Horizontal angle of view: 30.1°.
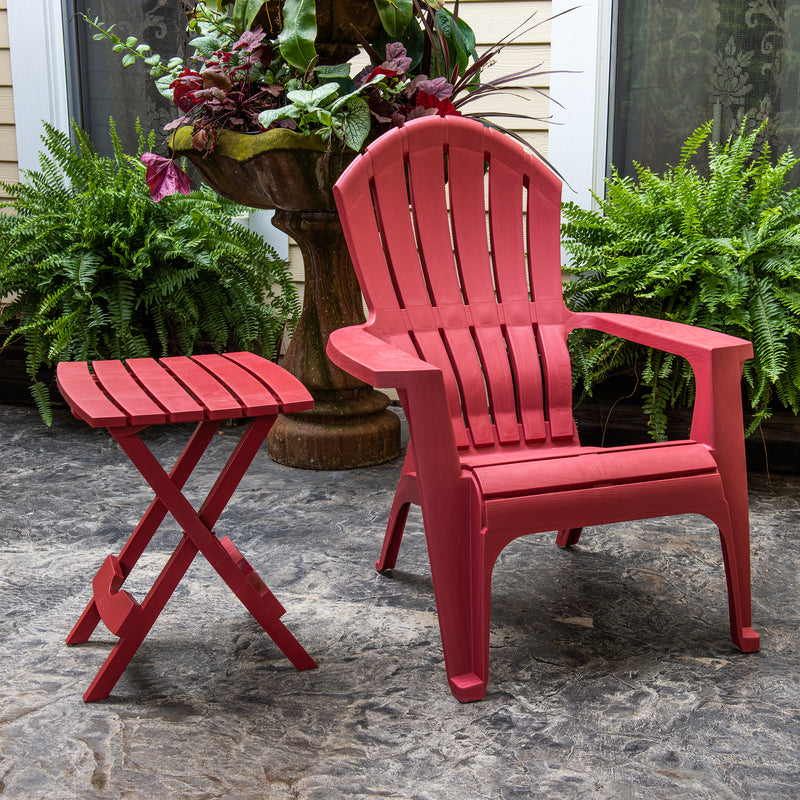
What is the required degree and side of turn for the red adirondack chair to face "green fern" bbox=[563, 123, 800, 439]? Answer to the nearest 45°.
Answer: approximately 90° to its left

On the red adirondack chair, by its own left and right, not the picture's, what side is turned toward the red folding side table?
right

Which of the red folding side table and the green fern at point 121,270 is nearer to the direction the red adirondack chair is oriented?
the red folding side table

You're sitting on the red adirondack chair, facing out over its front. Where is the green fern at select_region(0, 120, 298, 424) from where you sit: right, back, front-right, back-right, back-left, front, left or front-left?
back

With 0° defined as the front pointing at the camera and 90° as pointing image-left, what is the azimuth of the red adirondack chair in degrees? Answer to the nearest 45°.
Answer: approximately 315°

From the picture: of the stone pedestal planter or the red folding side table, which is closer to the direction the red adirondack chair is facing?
the red folding side table

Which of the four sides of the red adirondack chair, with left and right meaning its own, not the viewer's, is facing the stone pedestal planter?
back
